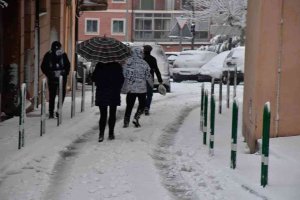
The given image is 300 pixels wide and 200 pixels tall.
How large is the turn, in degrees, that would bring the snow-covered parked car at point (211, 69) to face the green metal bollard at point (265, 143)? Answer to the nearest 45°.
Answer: approximately 45° to its left

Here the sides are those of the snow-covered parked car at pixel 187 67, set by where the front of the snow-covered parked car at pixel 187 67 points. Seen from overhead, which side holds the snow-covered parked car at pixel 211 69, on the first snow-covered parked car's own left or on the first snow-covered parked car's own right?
on the first snow-covered parked car's own left

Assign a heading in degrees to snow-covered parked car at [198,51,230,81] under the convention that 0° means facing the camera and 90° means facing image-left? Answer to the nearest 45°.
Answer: approximately 45°

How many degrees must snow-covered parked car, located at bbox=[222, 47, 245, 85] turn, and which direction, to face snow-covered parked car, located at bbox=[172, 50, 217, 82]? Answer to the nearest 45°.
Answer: approximately 90° to its right

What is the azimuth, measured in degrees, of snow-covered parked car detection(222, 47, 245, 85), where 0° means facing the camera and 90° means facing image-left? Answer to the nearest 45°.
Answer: approximately 45°

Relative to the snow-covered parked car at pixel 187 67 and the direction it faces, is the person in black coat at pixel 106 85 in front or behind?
in front

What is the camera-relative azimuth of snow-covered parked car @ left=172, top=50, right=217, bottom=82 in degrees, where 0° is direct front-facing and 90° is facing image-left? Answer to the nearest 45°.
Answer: approximately 45°

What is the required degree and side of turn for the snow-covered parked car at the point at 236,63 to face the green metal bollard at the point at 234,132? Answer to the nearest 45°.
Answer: approximately 45° to its left

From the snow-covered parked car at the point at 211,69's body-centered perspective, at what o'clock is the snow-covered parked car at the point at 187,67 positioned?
the snow-covered parked car at the point at 187,67 is roughly at 3 o'clock from the snow-covered parked car at the point at 211,69.
